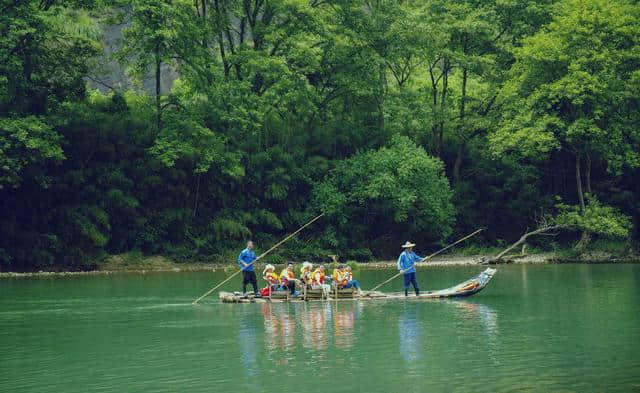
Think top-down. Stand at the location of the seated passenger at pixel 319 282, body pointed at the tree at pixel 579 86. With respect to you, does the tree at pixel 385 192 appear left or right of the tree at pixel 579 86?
left

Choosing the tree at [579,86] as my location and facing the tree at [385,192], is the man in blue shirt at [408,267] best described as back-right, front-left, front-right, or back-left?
front-left

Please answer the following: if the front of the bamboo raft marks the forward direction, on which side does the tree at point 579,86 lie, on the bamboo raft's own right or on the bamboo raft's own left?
on the bamboo raft's own left

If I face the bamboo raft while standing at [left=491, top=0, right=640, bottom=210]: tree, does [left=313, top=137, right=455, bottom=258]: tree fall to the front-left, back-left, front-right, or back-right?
front-right

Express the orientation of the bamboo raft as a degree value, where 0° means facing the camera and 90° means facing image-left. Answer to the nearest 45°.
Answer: approximately 270°

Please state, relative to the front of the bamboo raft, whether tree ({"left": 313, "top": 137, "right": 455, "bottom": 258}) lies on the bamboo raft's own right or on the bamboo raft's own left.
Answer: on the bamboo raft's own left
